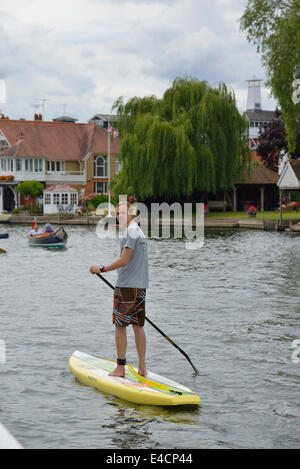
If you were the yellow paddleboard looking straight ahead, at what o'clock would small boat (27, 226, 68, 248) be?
The small boat is roughly at 1 o'clock from the yellow paddleboard.

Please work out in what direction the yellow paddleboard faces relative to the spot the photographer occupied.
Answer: facing away from the viewer and to the left of the viewer

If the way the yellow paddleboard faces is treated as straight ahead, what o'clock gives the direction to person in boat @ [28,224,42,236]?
The person in boat is roughly at 1 o'clock from the yellow paddleboard.

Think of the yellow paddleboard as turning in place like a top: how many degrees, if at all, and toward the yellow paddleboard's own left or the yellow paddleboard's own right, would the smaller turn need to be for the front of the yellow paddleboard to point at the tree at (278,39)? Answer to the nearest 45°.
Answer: approximately 45° to the yellow paddleboard's own right
